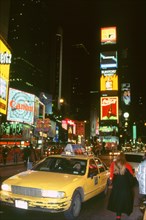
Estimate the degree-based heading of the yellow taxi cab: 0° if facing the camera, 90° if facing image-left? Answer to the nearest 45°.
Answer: approximately 45°

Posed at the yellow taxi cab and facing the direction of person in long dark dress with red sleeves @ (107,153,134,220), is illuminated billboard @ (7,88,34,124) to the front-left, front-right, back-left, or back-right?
back-left

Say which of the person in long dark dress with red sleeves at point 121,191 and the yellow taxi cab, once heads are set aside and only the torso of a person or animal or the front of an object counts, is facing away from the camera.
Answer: the person in long dark dress with red sleeves

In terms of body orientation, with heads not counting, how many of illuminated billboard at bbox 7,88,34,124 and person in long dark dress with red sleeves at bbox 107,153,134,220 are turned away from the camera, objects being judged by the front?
1

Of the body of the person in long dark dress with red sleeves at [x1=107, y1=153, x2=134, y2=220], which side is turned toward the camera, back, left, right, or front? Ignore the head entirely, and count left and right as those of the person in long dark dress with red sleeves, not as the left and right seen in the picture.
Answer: back

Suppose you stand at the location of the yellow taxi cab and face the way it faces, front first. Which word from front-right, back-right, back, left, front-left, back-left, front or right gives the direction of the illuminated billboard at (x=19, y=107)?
back-right

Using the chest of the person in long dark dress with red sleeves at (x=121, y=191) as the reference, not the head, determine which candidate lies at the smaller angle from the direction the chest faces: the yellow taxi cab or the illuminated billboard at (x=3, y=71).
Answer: the illuminated billboard

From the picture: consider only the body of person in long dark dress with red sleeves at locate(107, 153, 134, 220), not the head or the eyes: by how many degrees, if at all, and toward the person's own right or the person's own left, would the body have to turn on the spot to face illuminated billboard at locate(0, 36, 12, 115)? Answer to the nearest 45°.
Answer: approximately 45° to the person's own left

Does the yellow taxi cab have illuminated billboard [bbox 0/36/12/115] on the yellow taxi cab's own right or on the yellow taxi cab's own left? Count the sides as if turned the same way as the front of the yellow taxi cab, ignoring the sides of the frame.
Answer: on the yellow taxi cab's own right

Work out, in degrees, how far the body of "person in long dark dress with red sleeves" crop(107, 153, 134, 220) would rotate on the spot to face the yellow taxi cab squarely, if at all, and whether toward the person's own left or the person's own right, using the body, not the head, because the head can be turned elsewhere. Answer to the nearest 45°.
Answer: approximately 90° to the person's own left

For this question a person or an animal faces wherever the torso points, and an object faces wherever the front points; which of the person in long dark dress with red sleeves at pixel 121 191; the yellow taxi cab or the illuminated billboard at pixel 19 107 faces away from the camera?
the person in long dark dress with red sleeves

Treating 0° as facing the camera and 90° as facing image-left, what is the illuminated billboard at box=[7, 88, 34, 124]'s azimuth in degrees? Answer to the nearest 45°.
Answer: approximately 315°

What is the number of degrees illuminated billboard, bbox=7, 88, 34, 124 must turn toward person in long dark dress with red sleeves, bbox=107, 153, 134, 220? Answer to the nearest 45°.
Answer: approximately 45° to its right
